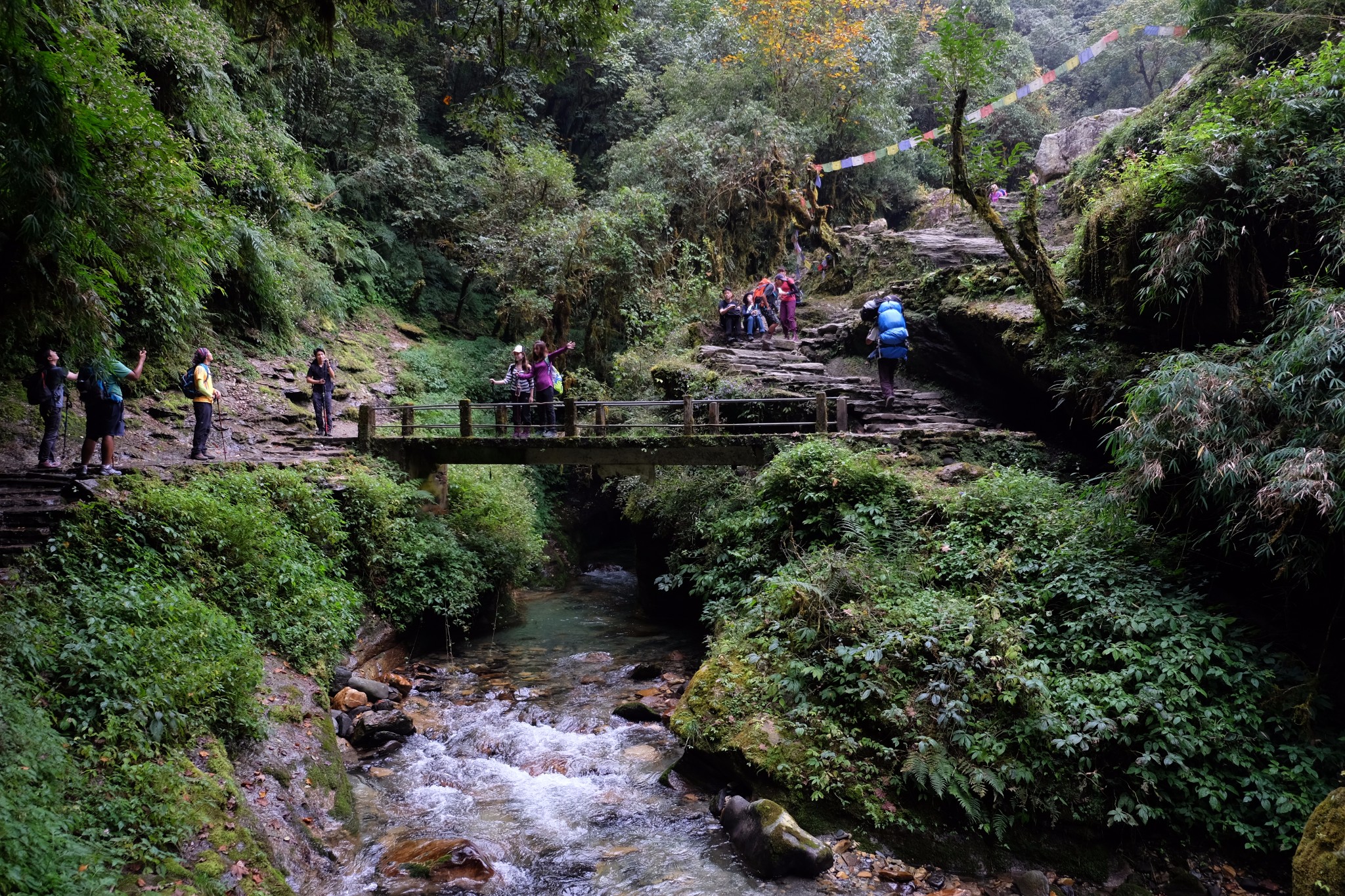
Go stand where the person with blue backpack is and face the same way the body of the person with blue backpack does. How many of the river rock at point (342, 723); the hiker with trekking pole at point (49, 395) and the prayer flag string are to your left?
2

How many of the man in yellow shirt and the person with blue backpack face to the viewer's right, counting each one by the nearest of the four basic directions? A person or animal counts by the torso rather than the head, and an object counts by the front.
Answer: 1

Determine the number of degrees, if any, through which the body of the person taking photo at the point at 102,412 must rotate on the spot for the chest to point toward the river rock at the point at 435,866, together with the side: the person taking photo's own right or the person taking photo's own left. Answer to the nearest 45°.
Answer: approximately 135° to the person taking photo's own right

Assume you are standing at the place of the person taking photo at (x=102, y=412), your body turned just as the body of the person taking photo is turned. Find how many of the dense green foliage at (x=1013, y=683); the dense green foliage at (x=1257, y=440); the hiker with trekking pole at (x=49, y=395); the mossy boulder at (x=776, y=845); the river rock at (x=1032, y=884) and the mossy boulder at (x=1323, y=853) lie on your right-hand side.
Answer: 5

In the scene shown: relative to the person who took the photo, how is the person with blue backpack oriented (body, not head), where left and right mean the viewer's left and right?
facing away from the viewer and to the left of the viewer

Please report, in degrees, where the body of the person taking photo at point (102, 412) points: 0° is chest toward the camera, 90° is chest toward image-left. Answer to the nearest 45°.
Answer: approximately 225°
